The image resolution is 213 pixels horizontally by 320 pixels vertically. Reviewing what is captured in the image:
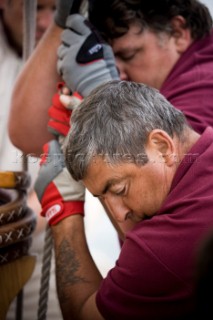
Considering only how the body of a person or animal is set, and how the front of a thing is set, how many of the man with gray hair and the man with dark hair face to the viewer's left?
2

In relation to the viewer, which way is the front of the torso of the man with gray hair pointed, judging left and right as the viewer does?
facing to the left of the viewer

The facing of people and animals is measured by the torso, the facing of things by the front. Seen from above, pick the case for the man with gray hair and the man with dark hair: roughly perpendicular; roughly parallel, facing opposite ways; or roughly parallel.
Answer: roughly parallel

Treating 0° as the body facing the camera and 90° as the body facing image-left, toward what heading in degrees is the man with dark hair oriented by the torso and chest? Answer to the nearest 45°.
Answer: approximately 90°

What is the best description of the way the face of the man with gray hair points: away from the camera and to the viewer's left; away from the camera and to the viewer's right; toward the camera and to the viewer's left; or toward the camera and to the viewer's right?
toward the camera and to the viewer's left

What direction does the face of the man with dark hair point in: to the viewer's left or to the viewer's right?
to the viewer's left
